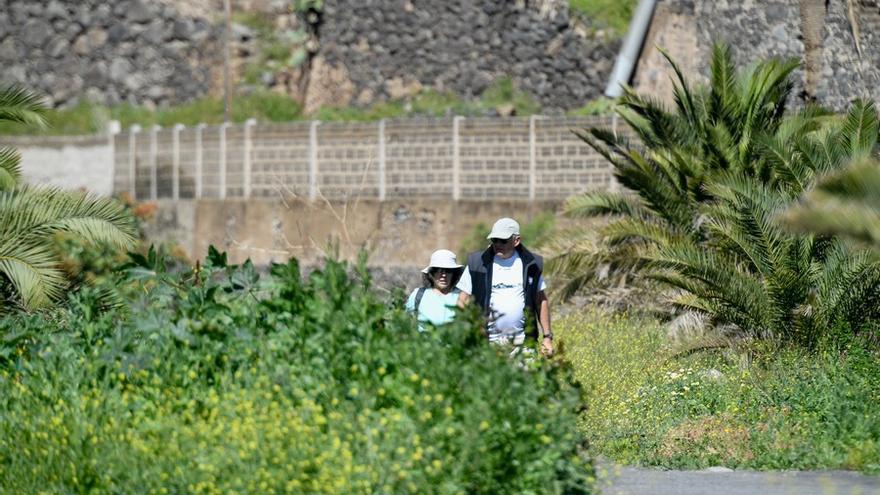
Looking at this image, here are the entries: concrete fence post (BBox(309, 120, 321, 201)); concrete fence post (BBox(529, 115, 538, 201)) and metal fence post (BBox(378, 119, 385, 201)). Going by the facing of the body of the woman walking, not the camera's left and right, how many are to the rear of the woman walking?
3

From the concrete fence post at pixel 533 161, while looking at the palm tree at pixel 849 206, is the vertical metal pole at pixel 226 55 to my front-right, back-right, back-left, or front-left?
back-right

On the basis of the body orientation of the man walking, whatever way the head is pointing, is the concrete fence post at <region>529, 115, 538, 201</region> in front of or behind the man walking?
behind

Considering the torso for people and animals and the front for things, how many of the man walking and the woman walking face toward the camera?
2

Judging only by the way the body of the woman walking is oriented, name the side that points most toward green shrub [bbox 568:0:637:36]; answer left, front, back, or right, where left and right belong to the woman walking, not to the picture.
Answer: back

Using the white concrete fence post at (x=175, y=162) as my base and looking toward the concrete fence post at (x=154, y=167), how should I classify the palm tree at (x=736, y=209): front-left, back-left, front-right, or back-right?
back-left

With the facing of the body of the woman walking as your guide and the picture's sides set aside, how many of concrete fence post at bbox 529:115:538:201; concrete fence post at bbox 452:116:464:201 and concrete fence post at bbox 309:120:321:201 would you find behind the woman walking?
3

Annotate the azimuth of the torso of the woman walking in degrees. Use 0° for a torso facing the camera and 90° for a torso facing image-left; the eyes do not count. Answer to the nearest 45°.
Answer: approximately 0°

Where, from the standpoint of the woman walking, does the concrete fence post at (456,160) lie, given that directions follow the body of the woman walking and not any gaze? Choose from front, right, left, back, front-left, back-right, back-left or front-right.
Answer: back

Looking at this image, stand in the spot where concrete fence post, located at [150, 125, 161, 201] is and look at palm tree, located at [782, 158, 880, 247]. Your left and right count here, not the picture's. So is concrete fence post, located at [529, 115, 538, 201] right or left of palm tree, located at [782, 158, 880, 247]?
left
